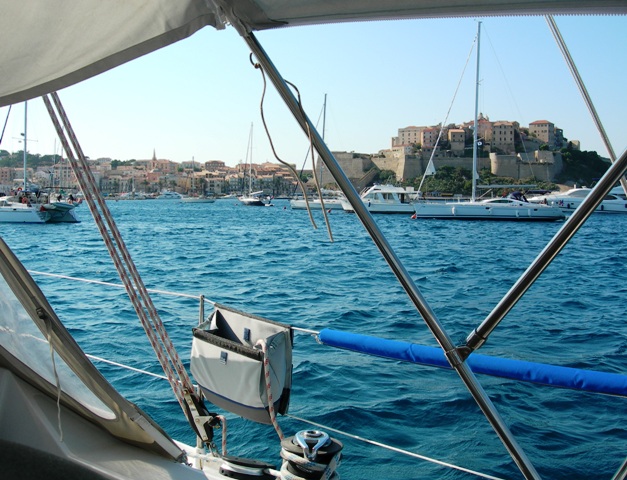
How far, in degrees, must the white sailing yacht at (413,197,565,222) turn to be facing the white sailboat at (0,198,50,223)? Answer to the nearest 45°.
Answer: approximately 45° to its left

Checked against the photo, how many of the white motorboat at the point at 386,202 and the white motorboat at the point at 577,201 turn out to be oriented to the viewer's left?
2

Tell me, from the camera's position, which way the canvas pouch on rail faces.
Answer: facing the viewer and to the left of the viewer

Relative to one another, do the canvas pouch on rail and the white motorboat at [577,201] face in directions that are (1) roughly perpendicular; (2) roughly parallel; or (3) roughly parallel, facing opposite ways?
roughly perpendicular

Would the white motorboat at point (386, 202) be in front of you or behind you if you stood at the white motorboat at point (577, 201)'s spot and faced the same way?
in front

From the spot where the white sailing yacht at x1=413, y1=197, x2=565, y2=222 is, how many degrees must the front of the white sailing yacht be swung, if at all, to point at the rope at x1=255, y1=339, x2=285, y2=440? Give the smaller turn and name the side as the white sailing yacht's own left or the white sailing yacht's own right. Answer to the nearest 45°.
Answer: approximately 90° to the white sailing yacht's own left

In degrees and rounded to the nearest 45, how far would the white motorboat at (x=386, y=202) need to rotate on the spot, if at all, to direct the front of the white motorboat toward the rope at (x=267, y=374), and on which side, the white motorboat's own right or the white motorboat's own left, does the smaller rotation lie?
approximately 90° to the white motorboat's own left

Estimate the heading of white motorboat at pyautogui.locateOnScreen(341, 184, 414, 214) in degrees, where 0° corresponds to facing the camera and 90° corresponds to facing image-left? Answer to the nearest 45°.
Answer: approximately 90°

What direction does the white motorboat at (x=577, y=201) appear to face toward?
to the viewer's left

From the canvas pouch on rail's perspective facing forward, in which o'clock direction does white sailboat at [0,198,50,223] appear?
The white sailboat is roughly at 4 o'clock from the canvas pouch on rail.

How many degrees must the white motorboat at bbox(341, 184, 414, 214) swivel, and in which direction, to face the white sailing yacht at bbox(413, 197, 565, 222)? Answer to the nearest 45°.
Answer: approximately 135° to its left

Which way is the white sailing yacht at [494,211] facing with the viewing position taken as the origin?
facing to the left of the viewer

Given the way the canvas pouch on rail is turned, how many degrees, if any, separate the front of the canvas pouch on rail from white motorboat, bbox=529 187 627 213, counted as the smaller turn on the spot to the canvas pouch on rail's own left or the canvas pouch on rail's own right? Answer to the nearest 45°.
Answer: approximately 180°
